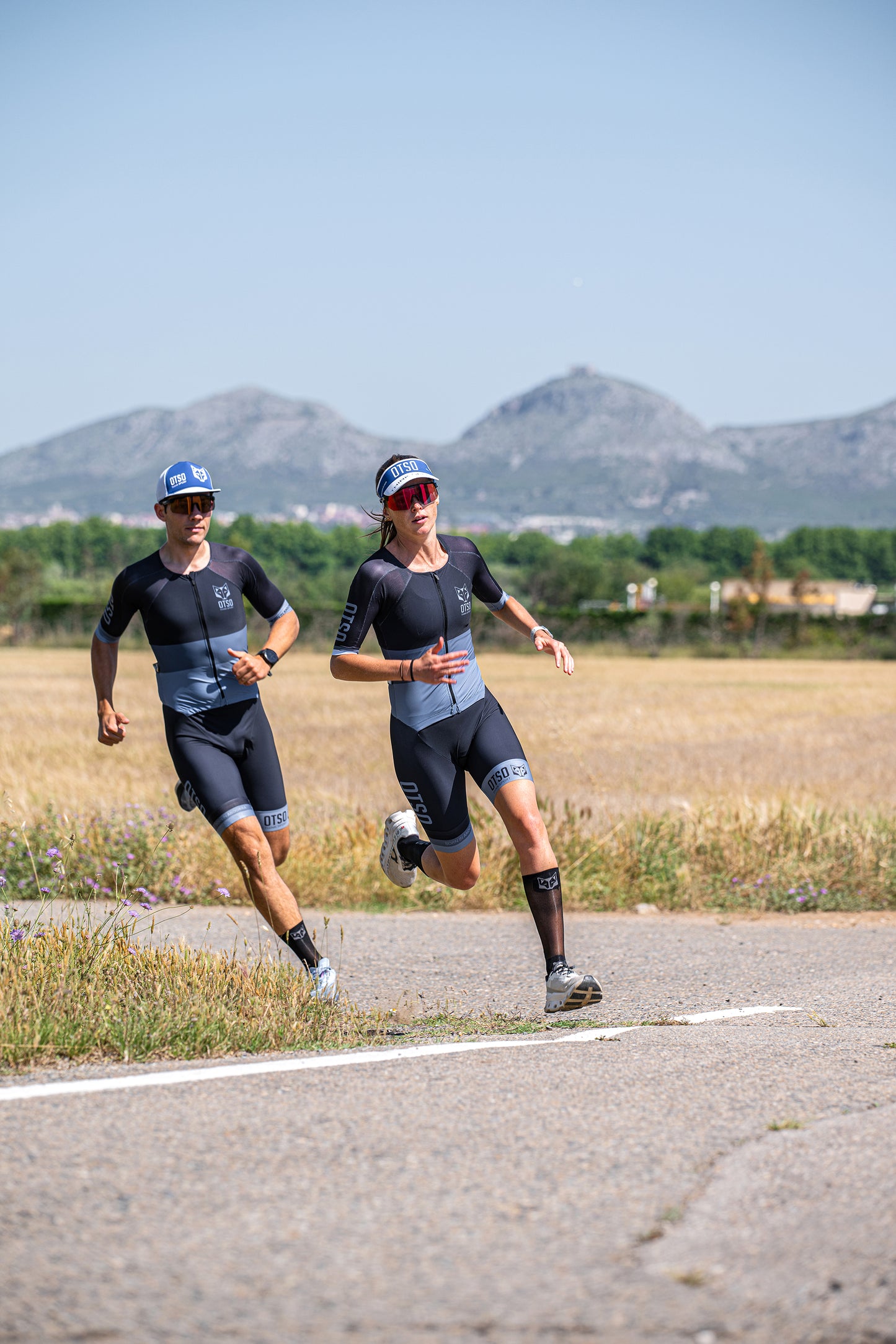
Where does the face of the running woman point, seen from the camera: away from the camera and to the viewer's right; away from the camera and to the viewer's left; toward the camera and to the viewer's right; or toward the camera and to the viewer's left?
toward the camera and to the viewer's right

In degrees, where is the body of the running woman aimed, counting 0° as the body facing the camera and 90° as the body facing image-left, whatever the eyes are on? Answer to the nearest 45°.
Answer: approximately 315°

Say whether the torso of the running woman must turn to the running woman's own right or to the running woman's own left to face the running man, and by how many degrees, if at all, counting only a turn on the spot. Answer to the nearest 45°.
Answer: approximately 135° to the running woman's own right
